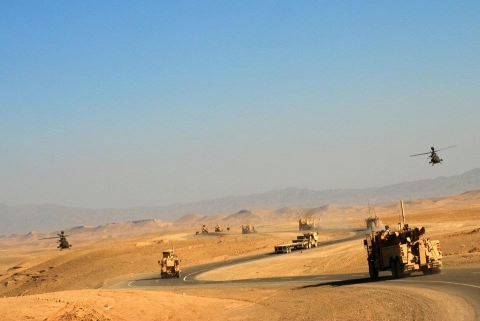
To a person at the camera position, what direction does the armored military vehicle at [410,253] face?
facing away from the viewer and to the left of the viewer
